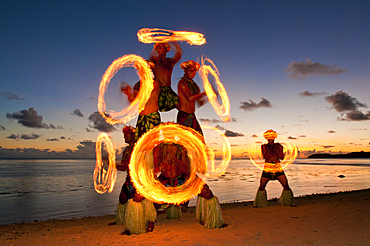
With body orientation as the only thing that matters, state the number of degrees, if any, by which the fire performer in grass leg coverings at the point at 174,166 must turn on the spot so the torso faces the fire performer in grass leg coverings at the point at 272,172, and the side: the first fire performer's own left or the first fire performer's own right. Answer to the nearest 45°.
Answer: approximately 135° to the first fire performer's own left

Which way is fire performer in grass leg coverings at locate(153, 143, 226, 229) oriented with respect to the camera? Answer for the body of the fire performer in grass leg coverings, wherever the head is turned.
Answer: toward the camera

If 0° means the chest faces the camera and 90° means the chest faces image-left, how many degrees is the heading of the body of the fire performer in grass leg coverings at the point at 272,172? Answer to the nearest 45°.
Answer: approximately 0°

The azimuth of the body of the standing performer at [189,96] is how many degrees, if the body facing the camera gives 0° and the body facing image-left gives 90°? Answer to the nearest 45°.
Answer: approximately 315°

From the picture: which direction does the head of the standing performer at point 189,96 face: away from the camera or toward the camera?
toward the camera

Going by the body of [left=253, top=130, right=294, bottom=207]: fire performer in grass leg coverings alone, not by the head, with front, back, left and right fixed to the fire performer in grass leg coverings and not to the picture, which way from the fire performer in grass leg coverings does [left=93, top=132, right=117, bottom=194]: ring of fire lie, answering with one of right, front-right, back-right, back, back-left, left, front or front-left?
front-right

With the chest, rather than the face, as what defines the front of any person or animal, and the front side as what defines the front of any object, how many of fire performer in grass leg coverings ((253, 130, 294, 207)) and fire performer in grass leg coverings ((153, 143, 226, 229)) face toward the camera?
2
